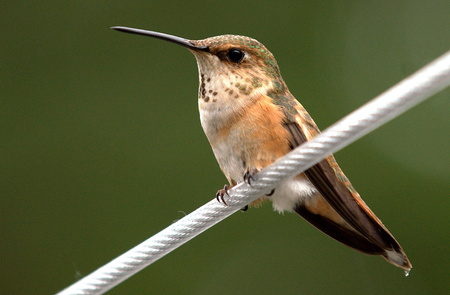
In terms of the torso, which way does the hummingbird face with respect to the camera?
to the viewer's left
